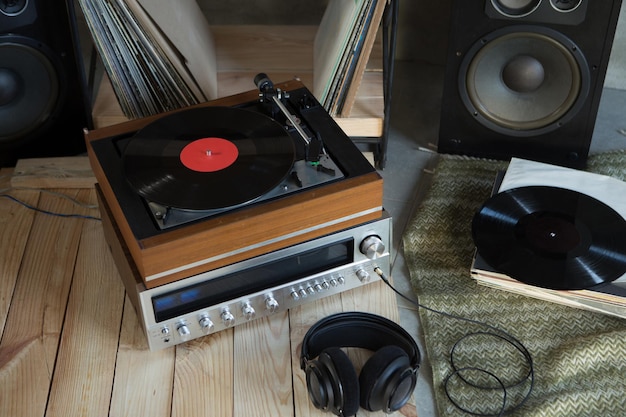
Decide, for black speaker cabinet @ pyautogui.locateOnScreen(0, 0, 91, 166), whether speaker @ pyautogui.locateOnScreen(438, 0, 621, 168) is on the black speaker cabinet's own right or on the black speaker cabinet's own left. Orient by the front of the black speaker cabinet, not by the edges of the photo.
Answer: on the black speaker cabinet's own left

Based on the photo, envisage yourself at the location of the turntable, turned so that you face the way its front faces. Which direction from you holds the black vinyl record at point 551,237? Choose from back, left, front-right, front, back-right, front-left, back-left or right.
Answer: front-left

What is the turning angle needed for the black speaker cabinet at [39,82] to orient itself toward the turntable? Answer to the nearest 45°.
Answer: approximately 45° to its left

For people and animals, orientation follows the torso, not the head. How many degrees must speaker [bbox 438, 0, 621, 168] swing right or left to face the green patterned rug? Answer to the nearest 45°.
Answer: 0° — it already faces it

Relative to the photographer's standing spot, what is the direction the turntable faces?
facing the viewer and to the right of the viewer

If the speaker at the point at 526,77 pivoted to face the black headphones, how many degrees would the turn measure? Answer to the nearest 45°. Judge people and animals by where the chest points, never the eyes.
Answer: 0° — it already faces it

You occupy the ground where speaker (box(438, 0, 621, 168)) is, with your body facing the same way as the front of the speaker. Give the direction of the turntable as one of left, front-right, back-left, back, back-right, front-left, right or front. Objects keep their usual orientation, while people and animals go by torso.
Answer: front-right

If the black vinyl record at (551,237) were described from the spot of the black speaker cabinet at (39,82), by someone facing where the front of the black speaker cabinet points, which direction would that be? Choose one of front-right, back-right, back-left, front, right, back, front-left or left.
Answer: front-left

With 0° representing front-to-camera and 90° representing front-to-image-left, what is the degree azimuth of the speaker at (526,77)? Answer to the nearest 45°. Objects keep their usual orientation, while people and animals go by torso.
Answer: approximately 0°

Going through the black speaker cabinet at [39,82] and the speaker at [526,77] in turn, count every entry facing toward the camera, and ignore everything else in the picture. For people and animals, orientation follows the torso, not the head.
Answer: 2

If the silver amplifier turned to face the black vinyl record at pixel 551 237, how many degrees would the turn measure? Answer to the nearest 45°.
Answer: approximately 45° to its left
